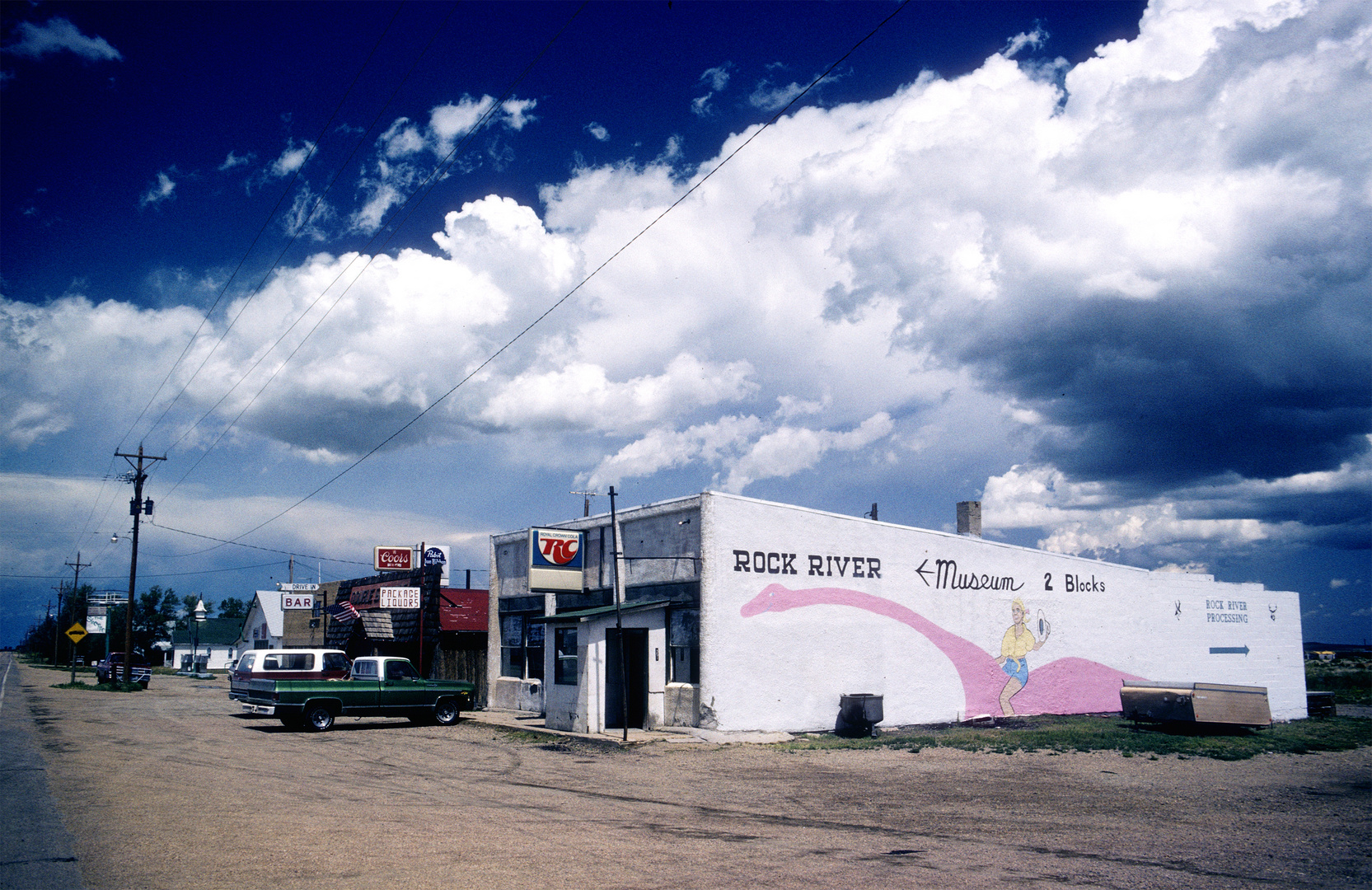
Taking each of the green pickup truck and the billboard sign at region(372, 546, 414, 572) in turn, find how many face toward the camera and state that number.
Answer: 1

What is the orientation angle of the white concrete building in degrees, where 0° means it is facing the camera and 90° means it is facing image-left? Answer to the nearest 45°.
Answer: approximately 45°

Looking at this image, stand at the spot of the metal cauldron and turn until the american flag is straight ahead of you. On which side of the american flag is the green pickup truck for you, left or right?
left

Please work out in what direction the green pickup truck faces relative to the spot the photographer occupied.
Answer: facing away from the viewer and to the right of the viewer

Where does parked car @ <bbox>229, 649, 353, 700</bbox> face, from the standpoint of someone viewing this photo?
facing away from the viewer and to the right of the viewer

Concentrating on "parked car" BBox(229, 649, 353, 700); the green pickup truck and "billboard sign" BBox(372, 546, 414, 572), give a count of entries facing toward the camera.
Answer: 1

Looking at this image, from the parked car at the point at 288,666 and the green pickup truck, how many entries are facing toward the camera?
0

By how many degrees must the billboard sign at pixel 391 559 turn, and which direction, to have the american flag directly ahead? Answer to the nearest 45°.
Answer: approximately 45° to its right

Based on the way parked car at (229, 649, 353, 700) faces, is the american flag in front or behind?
in front
